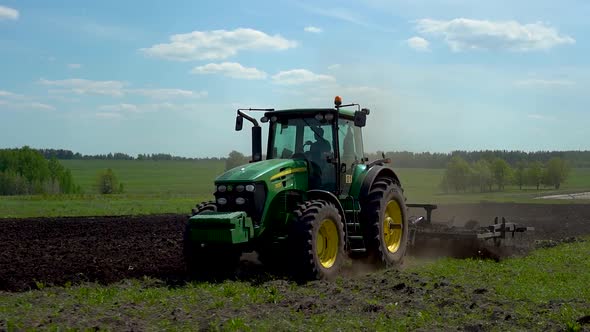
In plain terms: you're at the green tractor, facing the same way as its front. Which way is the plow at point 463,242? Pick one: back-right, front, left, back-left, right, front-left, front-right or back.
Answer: back

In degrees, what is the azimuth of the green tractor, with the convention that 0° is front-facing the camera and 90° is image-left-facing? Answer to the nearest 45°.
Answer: approximately 45°
